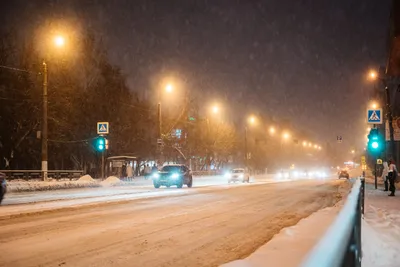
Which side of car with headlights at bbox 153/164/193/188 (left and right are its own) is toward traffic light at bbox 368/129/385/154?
left

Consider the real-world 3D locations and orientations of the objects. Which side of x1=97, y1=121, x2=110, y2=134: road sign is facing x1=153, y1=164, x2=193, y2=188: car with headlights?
left

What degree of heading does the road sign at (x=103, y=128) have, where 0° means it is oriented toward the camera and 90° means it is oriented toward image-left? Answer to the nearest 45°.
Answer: approximately 0°

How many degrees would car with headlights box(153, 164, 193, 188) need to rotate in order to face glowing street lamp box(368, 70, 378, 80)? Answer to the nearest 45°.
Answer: approximately 135° to its left

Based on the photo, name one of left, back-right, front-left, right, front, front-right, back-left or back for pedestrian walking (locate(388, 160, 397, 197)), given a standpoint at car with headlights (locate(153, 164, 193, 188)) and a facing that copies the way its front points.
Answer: left

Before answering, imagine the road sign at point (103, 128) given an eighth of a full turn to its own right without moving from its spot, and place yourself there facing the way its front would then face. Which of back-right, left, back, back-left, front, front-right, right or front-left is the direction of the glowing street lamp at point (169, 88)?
back

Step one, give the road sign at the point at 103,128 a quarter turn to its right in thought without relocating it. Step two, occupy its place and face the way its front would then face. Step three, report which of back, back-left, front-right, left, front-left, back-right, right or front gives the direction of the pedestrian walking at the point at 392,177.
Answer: back-left

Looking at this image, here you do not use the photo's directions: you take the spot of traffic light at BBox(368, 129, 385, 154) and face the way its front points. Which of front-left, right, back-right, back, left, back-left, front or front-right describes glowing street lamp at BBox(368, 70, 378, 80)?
back

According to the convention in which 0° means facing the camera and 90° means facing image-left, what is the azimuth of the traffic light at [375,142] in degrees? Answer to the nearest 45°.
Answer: approximately 0°

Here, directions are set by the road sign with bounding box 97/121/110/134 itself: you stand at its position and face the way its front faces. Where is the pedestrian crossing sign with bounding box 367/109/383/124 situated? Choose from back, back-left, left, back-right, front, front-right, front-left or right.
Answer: front-left
